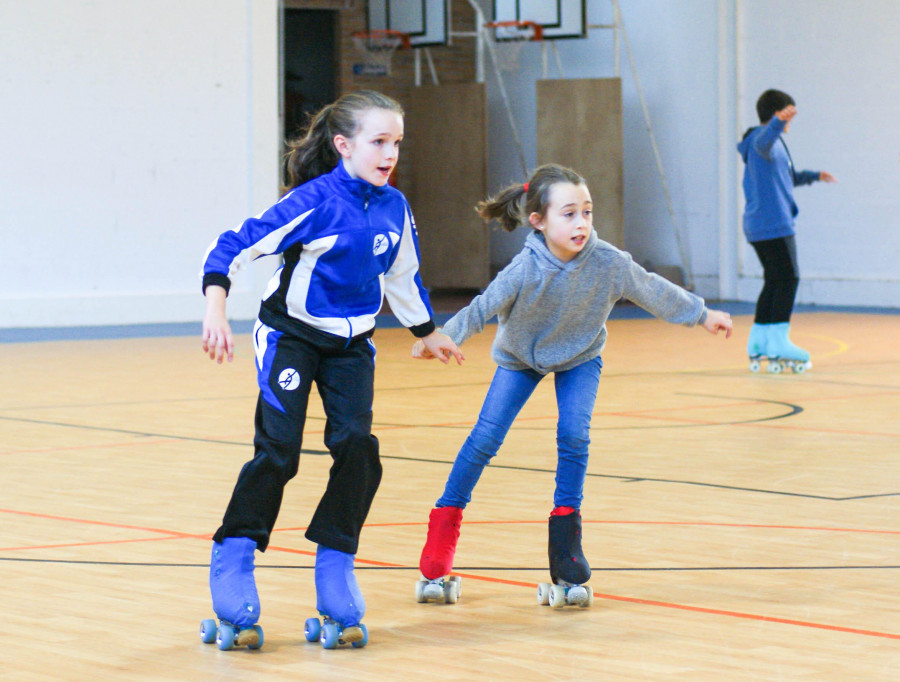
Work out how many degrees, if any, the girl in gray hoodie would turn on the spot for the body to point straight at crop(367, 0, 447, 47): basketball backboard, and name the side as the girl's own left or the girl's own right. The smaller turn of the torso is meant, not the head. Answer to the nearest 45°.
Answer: approximately 180°

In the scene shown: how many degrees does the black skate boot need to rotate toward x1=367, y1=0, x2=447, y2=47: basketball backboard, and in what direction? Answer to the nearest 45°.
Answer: approximately 135° to its left

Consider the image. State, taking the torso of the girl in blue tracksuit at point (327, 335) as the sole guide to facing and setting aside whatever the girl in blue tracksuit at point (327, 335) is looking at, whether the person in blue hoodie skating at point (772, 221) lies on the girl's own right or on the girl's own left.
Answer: on the girl's own left

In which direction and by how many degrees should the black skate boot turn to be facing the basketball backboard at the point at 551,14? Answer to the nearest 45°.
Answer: approximately 135° to its left

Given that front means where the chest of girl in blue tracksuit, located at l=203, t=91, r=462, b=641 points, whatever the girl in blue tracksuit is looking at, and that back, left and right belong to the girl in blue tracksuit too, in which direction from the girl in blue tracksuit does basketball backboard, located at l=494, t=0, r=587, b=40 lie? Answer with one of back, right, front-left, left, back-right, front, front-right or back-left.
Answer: back-left

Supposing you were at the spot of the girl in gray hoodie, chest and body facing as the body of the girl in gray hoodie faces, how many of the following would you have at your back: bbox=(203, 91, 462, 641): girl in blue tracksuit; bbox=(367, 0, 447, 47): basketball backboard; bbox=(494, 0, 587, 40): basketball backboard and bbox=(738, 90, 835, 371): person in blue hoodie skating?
3

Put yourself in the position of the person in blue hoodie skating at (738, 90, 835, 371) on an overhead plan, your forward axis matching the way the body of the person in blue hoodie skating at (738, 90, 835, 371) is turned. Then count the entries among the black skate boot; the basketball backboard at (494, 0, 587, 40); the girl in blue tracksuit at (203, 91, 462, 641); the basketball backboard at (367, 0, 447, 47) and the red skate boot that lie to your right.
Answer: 3

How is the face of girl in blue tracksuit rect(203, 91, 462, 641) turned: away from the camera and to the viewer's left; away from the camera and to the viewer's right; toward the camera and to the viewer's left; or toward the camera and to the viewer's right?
toward the camera and to the viewer's right

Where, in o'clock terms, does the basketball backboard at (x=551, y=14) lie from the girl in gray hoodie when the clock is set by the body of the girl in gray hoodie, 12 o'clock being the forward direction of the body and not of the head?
The basketball backboard is roughly at 6 o'clock from the girl in gray hoodie.

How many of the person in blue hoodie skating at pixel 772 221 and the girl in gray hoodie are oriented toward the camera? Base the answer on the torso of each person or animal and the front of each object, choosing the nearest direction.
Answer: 1
